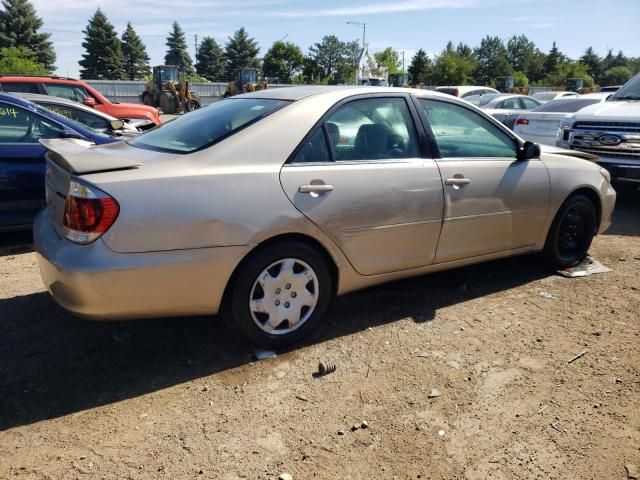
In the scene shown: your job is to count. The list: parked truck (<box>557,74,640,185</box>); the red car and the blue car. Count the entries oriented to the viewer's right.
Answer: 2

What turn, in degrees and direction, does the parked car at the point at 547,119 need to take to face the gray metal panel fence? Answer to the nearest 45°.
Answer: approximately 90° to its left

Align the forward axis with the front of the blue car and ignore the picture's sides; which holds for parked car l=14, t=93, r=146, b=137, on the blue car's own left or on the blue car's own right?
on the blue car's own left

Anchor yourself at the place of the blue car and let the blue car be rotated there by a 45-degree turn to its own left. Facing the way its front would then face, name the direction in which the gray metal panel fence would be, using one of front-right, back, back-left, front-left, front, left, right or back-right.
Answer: front-left

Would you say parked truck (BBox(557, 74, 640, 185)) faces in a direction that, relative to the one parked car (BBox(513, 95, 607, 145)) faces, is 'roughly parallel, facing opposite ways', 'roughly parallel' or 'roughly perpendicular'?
roughly parallel, facing opposite ways

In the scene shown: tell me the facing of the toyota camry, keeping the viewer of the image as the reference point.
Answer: facing away from the viewer and to the right of the viewer

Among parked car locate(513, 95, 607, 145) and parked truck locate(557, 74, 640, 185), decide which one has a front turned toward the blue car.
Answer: parked truck locate(557, 74, 640, 185)

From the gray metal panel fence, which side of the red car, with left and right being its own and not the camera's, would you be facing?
left

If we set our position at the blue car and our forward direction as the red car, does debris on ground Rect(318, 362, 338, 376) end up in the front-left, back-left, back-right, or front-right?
back-right

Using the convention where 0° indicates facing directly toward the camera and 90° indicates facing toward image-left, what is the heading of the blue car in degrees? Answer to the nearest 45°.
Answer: approximately 270°

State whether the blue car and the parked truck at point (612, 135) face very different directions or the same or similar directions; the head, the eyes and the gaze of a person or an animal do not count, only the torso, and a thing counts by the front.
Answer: very different directions

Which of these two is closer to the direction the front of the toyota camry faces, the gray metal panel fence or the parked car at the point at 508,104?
the parked car
